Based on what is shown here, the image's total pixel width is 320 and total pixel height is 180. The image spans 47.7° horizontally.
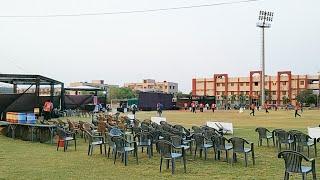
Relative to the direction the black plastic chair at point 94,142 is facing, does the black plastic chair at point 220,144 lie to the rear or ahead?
ahead

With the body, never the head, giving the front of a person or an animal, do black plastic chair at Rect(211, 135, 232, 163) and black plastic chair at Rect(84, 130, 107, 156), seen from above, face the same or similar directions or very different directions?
same or similar directions

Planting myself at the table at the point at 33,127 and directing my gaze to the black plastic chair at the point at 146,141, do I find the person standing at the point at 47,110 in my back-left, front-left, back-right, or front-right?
back-left
